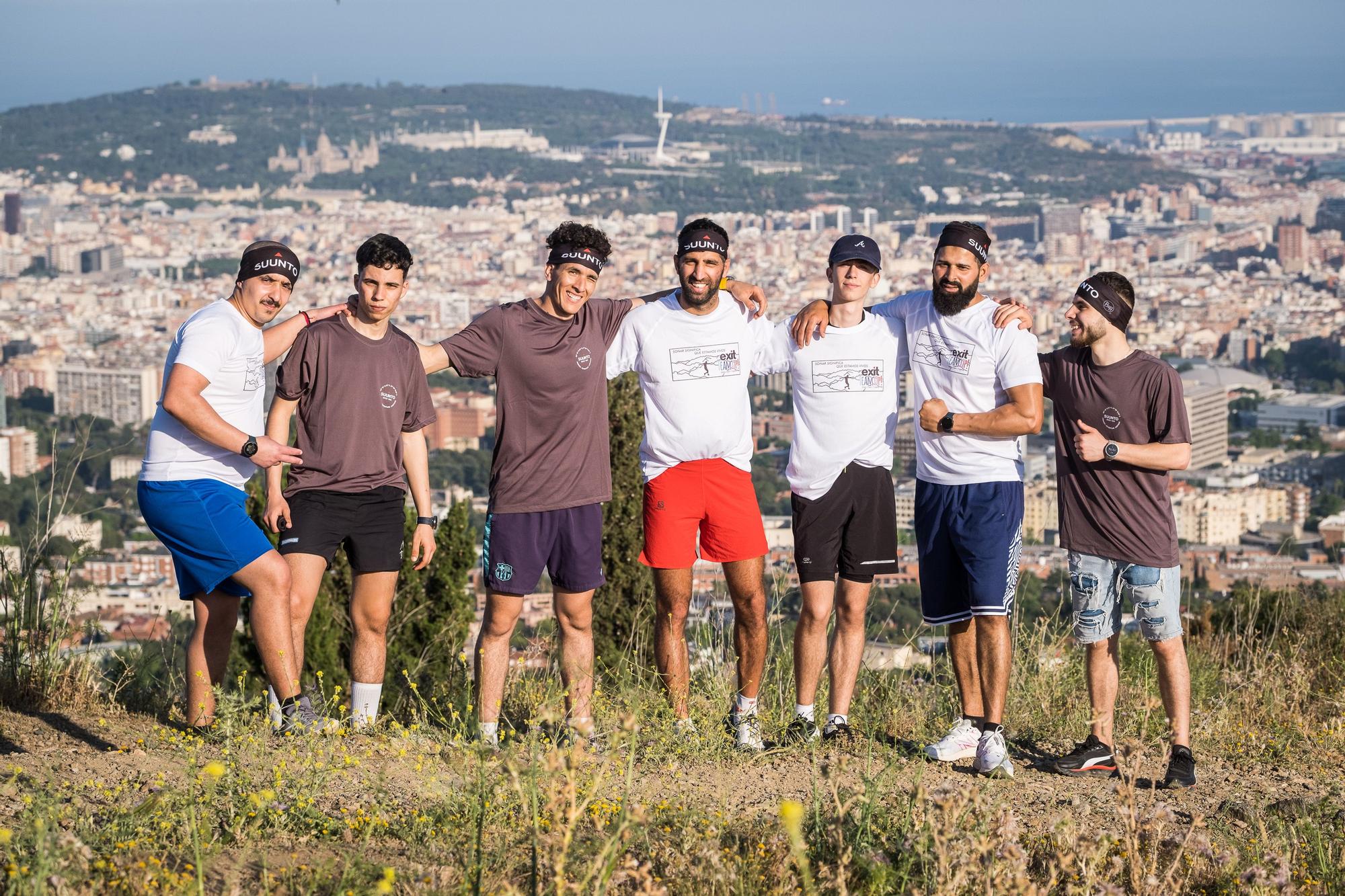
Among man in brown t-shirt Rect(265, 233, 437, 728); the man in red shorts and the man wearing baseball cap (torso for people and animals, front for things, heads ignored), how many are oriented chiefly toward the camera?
3

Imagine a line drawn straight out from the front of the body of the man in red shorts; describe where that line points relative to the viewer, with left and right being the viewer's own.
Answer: facing the viewer

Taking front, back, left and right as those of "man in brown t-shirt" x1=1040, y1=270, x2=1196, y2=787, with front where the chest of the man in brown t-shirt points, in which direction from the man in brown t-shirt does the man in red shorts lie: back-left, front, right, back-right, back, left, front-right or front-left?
front-right

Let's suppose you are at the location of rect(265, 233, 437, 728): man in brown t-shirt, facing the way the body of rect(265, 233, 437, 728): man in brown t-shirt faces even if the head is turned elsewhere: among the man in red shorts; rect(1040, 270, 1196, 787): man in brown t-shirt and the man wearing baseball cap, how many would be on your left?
3

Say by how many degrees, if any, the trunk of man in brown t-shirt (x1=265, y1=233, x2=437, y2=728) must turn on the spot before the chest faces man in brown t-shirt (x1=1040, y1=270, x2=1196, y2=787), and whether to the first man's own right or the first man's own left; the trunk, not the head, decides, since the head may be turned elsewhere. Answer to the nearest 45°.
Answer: approximately 90° to the first man's own left

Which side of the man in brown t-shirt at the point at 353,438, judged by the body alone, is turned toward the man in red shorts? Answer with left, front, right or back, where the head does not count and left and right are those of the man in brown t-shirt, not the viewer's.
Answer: left

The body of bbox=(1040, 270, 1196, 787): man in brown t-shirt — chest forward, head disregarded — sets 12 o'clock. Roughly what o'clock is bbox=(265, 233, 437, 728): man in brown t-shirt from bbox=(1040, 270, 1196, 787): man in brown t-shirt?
bbox=(265, 233, 437, 728): man in brown t-shirt is roughly at 1 o'clock from bbox=(1040, 270, 1196, 787): man in brown t-shirt.

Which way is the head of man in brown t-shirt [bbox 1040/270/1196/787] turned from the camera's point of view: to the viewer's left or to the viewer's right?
to the viewer's left
